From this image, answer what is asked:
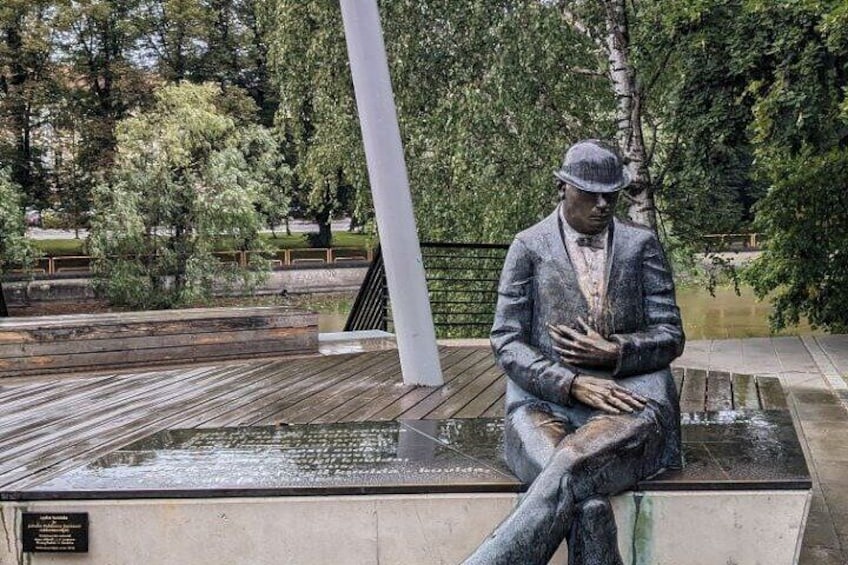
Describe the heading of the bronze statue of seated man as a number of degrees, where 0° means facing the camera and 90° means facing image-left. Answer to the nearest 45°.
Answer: approximately 0°

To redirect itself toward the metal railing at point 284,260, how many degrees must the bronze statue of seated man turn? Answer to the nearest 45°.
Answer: approximately 180°

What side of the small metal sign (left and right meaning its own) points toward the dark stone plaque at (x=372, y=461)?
left

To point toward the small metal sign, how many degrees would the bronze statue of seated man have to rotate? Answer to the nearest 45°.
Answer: approximately 90° to its right

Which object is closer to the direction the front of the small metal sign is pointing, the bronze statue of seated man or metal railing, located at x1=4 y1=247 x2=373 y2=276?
the bronze statue of seated man

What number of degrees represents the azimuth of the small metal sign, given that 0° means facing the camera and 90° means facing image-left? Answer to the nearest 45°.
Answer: approximately 0°

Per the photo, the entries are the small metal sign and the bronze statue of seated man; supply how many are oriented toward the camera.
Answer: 2

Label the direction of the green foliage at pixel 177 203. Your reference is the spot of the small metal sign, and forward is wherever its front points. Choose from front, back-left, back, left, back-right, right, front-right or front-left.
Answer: back

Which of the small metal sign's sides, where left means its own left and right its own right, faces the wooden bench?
back
